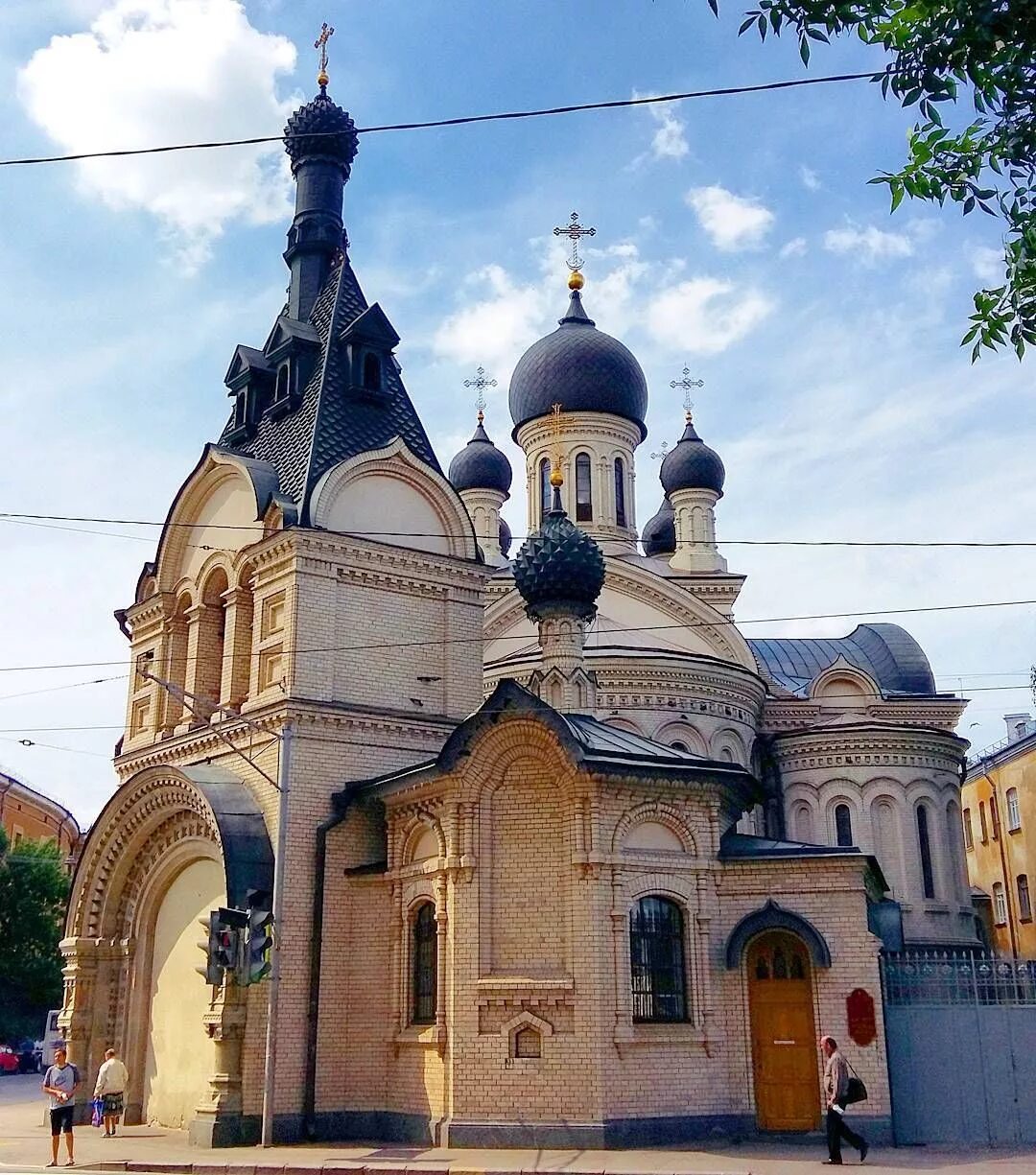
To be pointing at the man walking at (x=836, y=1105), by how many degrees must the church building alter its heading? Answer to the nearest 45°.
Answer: approximately 90° to its left

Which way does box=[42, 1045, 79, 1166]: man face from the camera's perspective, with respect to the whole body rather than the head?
toward the camera

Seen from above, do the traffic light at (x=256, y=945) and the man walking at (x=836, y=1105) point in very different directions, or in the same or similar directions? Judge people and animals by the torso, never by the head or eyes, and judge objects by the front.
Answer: very different directions

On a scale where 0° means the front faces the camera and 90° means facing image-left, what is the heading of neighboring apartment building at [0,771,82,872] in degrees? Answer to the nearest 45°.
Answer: approximately 315°

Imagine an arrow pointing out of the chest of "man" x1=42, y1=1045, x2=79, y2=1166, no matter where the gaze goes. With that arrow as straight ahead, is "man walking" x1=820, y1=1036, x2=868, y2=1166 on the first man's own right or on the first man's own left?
on the first man's own left

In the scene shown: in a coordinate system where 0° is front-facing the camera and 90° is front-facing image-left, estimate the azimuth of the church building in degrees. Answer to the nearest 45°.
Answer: approximately 45°
